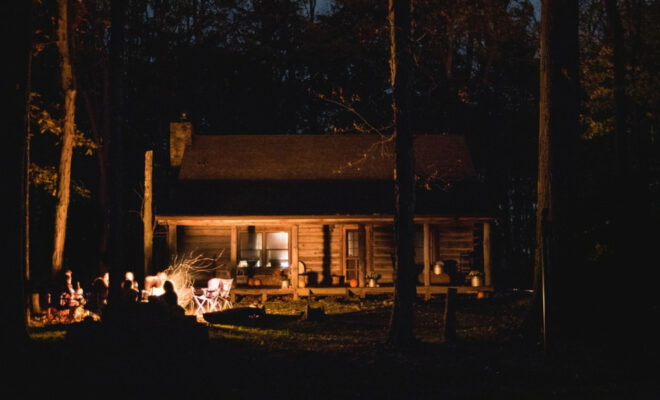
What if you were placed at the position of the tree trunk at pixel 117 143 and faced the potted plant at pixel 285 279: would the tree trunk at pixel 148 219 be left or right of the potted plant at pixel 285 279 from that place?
left

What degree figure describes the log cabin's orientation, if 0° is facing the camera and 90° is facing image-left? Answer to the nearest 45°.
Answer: approximately 0°

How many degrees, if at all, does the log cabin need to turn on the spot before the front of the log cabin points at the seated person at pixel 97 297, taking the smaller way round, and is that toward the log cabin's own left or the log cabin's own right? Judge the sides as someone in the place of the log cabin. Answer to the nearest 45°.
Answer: approximately 45° to the log cabin's own right

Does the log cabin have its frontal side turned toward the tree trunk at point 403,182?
yes

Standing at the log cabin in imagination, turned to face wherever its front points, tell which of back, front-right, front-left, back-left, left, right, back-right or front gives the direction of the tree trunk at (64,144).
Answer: front-right

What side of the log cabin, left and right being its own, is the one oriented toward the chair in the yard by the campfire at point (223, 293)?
front

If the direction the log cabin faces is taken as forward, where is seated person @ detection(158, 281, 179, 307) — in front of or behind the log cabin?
in front

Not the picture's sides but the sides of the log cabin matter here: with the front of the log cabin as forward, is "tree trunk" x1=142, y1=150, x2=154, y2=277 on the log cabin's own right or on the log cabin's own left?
on the log cabin's own right

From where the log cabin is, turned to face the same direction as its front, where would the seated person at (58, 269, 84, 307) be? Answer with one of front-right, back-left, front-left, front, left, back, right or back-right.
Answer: front-right
